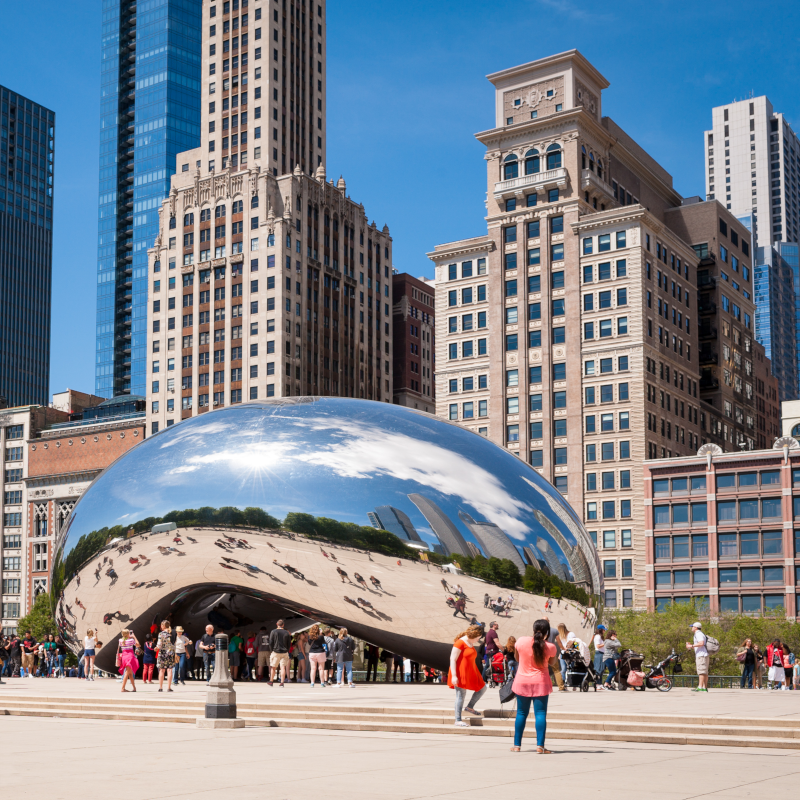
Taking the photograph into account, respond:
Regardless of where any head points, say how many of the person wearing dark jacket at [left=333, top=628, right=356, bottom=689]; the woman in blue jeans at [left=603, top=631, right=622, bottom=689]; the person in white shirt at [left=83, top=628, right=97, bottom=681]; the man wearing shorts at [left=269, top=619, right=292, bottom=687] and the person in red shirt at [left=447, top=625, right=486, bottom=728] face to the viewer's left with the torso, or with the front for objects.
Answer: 0

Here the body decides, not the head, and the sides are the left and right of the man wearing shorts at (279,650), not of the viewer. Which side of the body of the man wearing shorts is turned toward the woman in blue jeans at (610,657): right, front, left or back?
right

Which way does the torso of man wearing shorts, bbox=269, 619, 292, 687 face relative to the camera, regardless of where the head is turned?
away from the camera

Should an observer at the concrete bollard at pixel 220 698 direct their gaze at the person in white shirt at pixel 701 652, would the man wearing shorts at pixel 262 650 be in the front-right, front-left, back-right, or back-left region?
front-left

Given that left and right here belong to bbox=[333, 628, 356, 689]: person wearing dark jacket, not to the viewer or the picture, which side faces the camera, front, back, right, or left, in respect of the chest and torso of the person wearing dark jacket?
back

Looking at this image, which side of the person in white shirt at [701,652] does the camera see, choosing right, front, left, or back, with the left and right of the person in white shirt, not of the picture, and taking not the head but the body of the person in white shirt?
left

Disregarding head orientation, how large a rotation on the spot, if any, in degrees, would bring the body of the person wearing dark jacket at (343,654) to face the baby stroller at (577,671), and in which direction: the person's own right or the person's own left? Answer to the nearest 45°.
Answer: approximately 90° to the person's own right

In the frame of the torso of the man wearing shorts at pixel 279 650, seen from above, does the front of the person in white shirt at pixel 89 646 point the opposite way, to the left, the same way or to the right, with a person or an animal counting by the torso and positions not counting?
the same way

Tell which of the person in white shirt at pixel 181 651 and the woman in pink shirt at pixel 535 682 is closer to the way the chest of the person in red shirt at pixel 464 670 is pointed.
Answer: the woman in pink shirt

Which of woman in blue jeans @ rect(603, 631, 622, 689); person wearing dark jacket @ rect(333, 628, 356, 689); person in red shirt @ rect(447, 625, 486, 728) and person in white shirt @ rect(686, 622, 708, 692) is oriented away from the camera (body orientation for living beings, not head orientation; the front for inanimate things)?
the person wearing dark jacket
